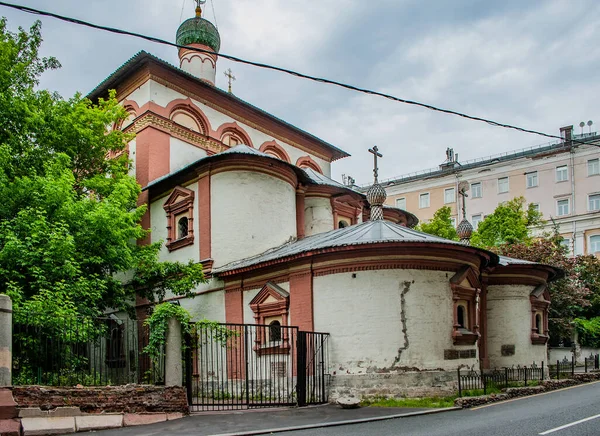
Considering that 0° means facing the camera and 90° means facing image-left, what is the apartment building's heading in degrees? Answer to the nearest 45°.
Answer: approximately 45°

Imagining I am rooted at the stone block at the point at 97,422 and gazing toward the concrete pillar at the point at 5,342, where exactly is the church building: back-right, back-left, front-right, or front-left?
back-right

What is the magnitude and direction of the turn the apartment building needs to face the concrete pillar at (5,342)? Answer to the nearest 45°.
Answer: approximately 45° to its left
